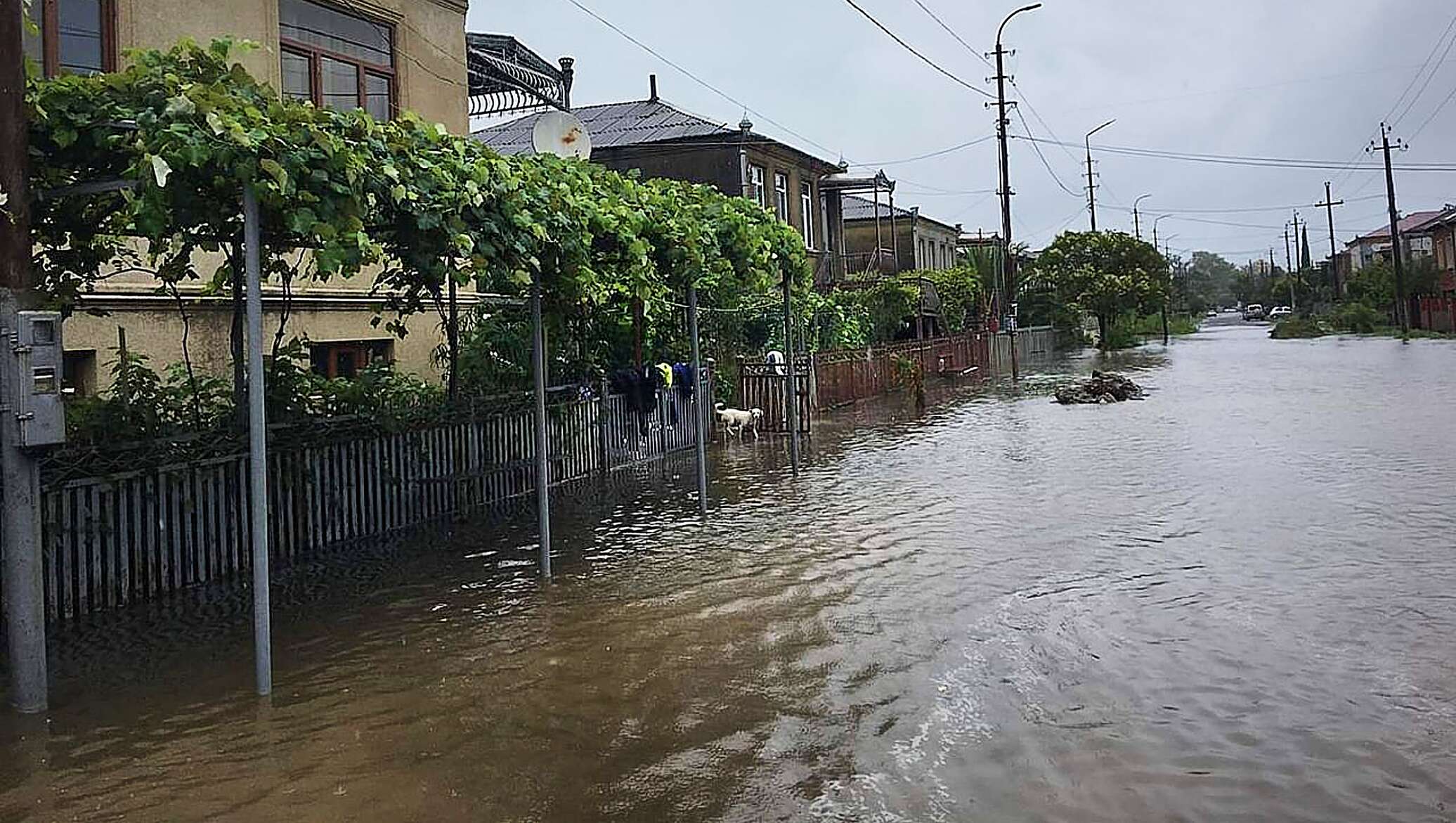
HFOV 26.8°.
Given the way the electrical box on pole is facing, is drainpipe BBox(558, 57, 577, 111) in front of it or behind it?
behind

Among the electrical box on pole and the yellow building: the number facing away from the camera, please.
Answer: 0

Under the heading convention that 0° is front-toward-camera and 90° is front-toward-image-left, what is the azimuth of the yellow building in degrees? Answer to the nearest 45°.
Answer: approximately 315°

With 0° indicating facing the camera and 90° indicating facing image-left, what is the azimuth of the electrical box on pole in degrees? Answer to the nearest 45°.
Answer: approximately 0°

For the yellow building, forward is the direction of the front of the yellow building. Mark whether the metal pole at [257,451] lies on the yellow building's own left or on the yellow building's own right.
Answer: on the yellow building's own right

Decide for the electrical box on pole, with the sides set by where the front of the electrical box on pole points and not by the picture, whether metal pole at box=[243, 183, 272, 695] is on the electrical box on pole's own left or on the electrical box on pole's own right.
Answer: on the electrical box on pole's own left

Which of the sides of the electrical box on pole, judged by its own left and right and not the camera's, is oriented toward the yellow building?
back
